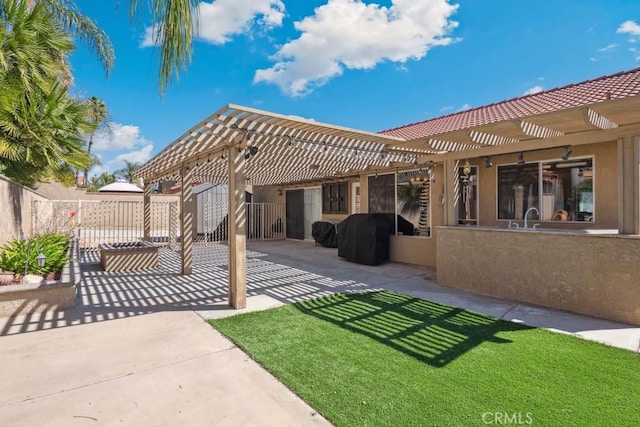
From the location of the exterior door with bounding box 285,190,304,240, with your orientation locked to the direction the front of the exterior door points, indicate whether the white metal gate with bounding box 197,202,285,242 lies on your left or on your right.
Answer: on your right

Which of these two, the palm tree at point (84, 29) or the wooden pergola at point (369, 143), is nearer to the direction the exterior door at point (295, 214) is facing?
the palm tree

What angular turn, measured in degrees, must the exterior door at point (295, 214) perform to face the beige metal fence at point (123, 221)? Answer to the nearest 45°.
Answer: approximately 45° to its right

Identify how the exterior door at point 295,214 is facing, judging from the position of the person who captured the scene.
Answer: facing the viewer and to the left of the viewer

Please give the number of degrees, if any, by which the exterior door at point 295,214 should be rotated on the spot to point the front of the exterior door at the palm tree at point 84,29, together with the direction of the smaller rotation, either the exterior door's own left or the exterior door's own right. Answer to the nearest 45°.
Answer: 0° — it already faces it

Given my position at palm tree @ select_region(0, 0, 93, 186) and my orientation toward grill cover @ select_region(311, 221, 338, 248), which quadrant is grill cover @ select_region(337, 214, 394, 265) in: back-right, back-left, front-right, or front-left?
front-right

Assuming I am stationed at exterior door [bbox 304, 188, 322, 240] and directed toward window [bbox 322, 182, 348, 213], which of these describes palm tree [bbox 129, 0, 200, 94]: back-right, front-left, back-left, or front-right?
front-right

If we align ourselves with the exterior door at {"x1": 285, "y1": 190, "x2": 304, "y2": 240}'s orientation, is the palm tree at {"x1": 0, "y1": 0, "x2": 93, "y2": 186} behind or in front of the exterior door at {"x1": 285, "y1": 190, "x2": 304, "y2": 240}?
in front

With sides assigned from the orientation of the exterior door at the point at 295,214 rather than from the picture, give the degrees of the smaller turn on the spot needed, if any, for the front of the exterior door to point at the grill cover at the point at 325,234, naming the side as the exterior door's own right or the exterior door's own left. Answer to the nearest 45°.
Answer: approximately 45° to the exterior door's own left

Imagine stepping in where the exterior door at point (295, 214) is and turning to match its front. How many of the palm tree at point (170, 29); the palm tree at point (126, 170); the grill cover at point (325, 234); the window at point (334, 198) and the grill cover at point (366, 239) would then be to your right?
1

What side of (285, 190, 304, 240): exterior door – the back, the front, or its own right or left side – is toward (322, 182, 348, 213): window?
left

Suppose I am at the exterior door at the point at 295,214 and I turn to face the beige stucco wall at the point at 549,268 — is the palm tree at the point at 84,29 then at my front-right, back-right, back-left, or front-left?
front-right

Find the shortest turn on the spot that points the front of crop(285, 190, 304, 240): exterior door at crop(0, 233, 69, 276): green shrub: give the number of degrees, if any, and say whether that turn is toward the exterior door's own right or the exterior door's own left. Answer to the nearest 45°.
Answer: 0° — it already faces it
